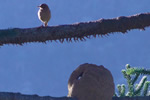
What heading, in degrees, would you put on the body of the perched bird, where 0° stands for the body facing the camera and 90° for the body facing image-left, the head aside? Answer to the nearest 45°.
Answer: approximately 45°
